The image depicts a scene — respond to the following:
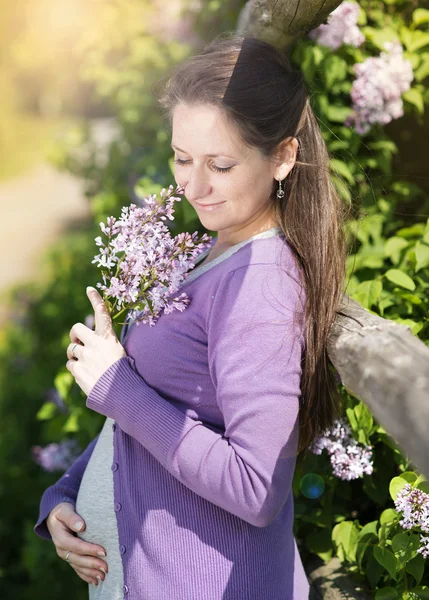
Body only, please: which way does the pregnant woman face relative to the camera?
to the viewer's left

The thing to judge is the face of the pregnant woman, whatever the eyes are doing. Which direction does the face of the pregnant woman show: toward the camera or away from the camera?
toward the camera

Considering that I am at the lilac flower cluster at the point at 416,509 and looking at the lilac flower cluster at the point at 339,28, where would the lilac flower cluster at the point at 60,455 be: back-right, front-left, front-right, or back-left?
front-left
